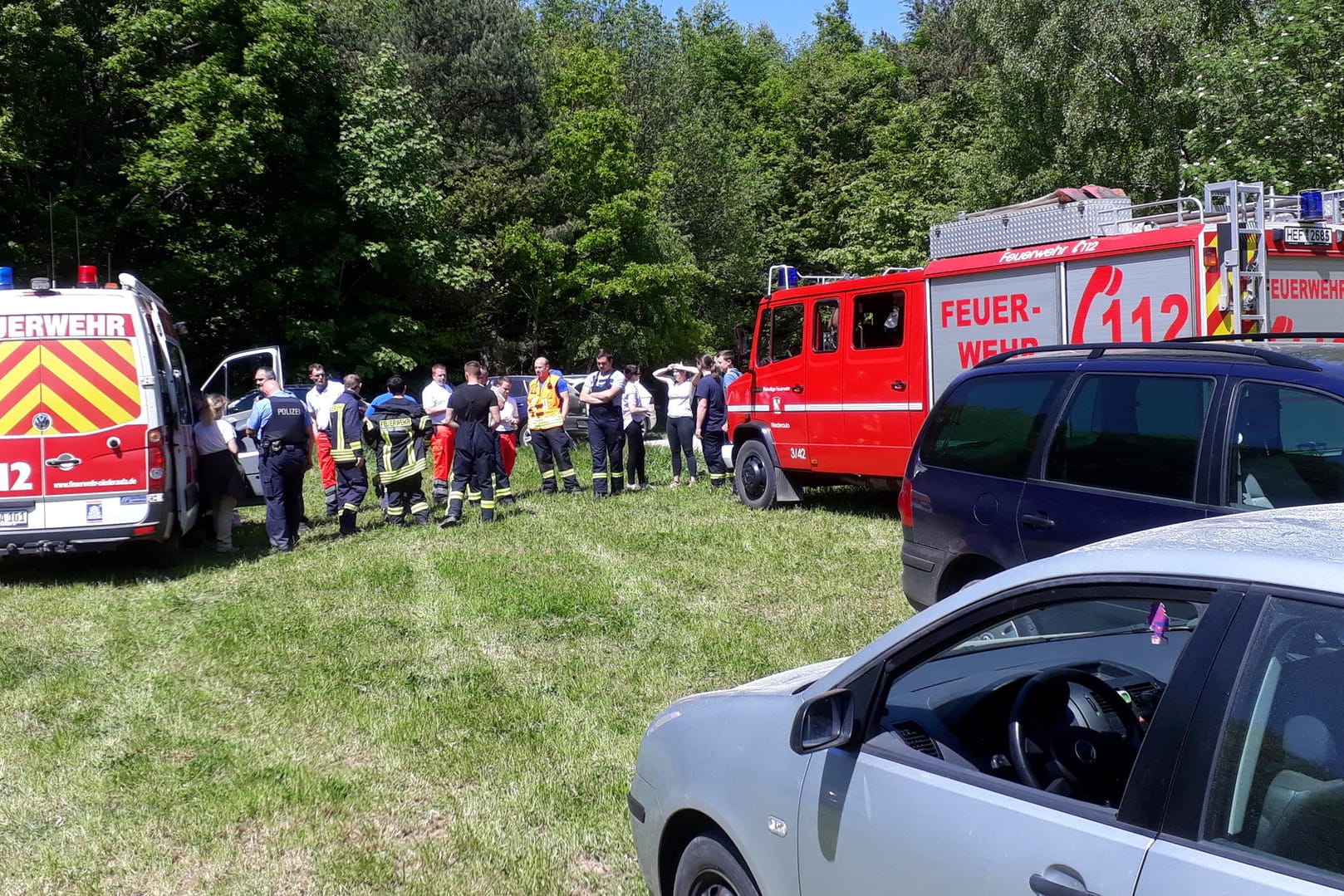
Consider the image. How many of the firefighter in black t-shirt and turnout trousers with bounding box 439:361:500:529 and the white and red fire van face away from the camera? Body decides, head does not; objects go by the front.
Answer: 2

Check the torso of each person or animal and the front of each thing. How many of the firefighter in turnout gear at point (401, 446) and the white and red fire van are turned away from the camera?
2

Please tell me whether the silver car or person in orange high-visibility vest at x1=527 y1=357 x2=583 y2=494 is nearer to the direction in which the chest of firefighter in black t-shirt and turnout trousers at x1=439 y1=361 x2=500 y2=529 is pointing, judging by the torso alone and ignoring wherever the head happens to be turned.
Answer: the person in orange high-visibility vest

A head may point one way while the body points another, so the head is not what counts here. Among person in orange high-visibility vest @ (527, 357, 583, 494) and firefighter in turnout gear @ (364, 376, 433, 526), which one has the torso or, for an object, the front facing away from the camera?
the firefighter in turnout gear

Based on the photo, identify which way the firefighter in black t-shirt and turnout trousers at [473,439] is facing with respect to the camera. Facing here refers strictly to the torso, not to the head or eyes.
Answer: away from the camera

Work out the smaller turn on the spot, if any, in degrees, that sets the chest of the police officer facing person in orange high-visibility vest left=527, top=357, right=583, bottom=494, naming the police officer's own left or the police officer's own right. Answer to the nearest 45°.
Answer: approximately 90° to the police officer's own right

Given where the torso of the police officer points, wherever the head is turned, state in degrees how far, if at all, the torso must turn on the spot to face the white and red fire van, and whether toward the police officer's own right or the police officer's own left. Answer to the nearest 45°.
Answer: approximately 90° to the police officer's own left

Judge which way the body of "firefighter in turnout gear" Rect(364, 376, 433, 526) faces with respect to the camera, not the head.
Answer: away from the camera

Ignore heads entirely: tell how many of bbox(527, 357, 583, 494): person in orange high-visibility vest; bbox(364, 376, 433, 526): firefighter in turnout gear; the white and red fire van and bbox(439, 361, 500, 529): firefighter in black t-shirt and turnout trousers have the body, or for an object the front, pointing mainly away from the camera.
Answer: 3

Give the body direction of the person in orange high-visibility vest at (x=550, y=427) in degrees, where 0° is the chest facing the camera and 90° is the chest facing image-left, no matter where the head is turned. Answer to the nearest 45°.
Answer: approximately 45°

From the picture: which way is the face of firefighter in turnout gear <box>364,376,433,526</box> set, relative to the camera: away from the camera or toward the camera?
away from the camera

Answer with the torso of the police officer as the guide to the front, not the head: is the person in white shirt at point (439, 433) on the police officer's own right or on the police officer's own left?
on the police officer's own right

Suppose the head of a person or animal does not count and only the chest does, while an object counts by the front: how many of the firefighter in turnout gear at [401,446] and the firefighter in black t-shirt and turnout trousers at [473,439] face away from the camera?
2

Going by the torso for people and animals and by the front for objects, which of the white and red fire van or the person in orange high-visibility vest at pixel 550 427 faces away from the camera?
the white and red fire van

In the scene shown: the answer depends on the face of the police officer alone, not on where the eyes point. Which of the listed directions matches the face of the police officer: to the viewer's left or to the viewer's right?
to the viewer's left

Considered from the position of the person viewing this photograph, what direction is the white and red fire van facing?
facing away from the viewer
